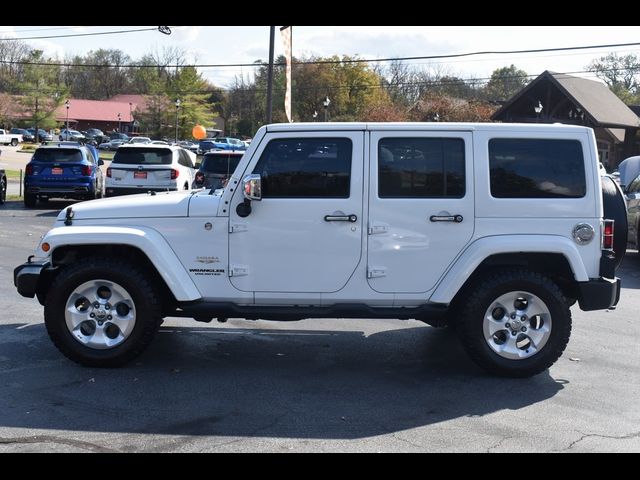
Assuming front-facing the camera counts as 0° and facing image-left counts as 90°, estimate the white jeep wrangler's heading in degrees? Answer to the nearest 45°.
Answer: approximately 90°

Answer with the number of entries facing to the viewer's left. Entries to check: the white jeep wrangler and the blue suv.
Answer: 1

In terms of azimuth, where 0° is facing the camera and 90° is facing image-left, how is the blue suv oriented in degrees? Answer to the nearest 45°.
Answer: approximately 180°

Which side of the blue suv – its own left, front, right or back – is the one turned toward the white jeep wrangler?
back

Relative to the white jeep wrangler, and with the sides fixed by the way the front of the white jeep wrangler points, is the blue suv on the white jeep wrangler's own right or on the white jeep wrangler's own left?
on the white jeep wrangler's own right

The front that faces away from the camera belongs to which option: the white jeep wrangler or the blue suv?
the blue suv

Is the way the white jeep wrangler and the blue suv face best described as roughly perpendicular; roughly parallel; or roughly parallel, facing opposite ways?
roughly perpendicular
